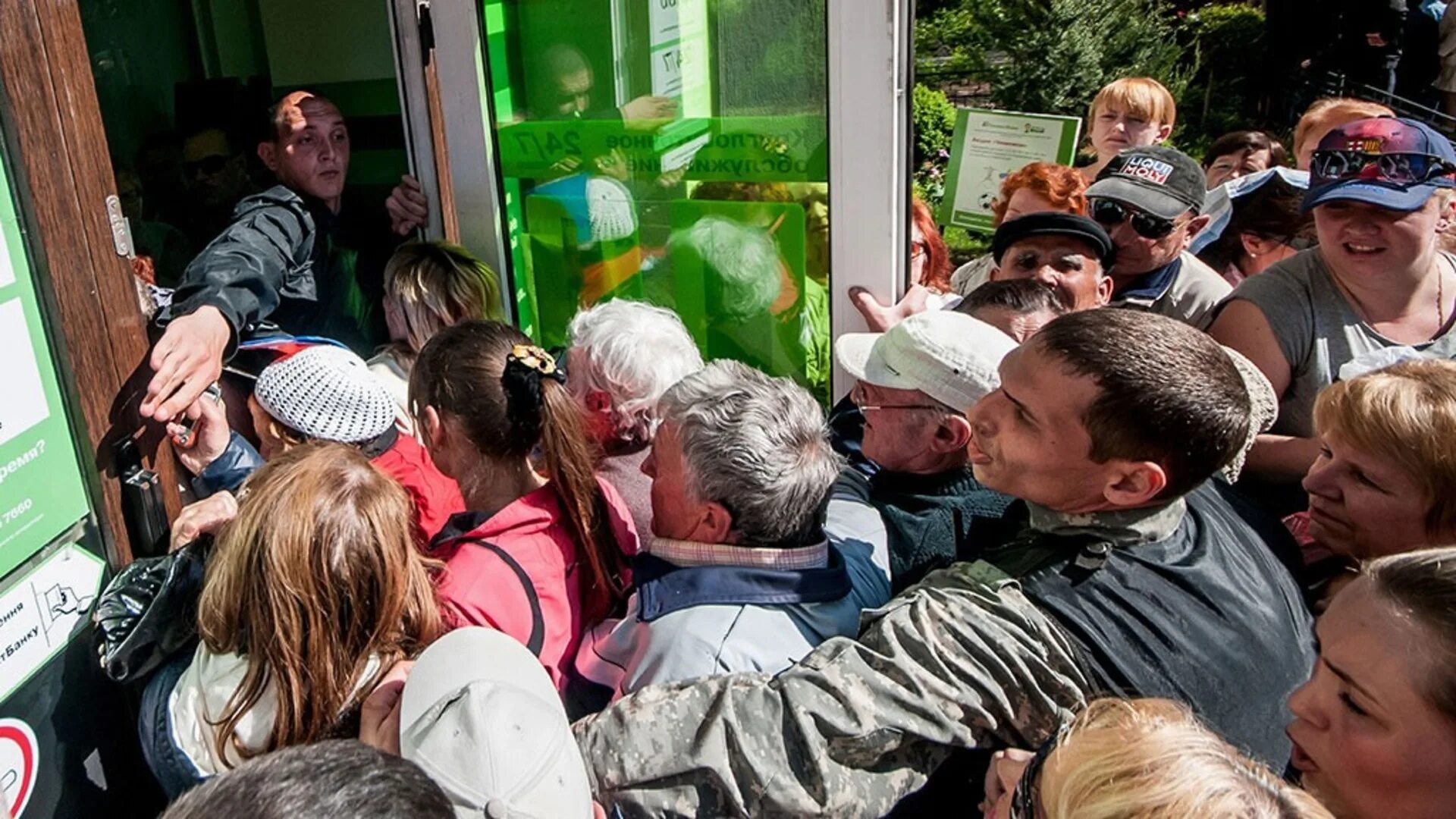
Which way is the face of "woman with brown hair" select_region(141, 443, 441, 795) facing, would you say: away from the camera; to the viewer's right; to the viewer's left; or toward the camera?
away from the camera

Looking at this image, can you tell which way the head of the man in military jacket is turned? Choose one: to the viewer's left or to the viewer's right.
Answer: to the viewer's left

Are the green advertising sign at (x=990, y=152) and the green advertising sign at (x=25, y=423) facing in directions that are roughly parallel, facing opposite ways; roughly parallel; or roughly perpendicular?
roughly perpendicular

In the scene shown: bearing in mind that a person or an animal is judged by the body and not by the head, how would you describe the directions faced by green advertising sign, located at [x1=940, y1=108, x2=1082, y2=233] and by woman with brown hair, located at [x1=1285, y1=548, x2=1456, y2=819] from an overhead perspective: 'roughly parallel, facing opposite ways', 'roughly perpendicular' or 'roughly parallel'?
roughly perpendicular

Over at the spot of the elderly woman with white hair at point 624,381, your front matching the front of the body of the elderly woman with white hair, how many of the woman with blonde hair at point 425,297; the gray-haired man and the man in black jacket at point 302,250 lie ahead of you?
2

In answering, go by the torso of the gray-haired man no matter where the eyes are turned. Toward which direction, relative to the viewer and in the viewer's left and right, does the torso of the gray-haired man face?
facing away from the viewer and to the left of the viewer

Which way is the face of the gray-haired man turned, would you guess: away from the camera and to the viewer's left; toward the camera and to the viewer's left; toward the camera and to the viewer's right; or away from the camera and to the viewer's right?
away from the camera and to the viewer's left

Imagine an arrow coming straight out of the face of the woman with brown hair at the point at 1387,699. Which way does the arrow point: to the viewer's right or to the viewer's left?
to the viewer's left

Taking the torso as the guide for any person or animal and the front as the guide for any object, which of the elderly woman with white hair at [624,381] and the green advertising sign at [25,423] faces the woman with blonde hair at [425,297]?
the elderly woman with white hair

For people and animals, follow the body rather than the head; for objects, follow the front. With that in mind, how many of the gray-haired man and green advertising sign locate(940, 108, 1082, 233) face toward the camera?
1

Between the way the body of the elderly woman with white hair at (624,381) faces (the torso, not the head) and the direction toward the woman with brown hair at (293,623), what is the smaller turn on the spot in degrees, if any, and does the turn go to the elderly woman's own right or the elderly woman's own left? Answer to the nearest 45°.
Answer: approximately 90° to the elderly woman's own left

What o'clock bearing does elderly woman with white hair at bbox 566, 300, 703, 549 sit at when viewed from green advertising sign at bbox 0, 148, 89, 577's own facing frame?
The elderly woman with white hair is roughly at 10 o'clock from the green advertising sign.

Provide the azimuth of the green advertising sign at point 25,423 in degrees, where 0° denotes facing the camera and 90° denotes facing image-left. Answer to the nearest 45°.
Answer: approximately 315°

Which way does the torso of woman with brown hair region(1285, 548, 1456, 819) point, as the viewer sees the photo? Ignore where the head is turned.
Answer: to the viewer's left
